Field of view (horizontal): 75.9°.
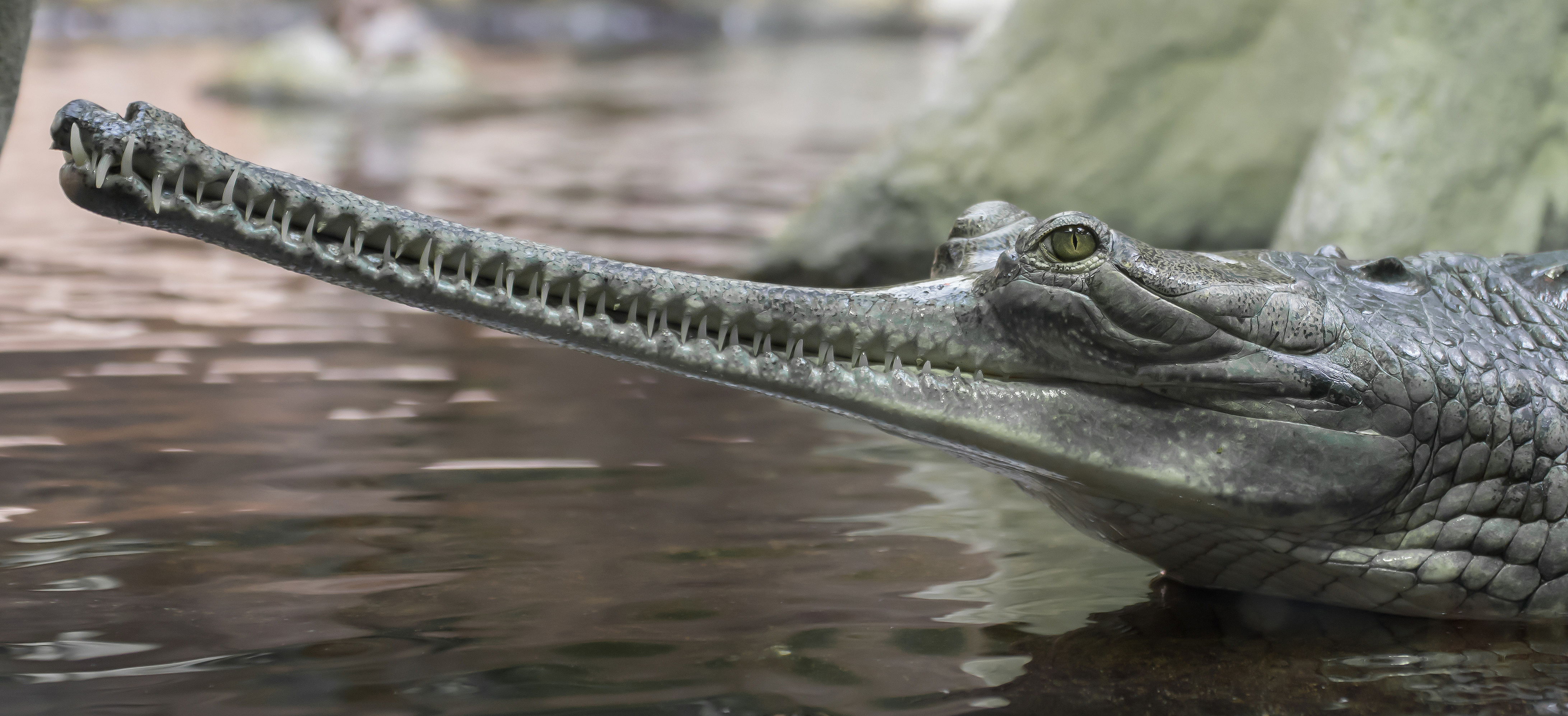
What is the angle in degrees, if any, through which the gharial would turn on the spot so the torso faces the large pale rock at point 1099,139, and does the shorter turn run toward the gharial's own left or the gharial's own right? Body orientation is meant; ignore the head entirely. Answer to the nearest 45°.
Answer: approximately 90° to the gharial's own right

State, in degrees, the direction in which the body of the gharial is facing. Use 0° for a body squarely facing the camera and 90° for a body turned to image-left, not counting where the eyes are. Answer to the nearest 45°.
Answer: approximately 90°

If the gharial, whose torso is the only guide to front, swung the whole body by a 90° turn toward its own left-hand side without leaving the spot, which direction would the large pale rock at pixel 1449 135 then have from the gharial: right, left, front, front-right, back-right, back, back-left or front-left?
back-left
